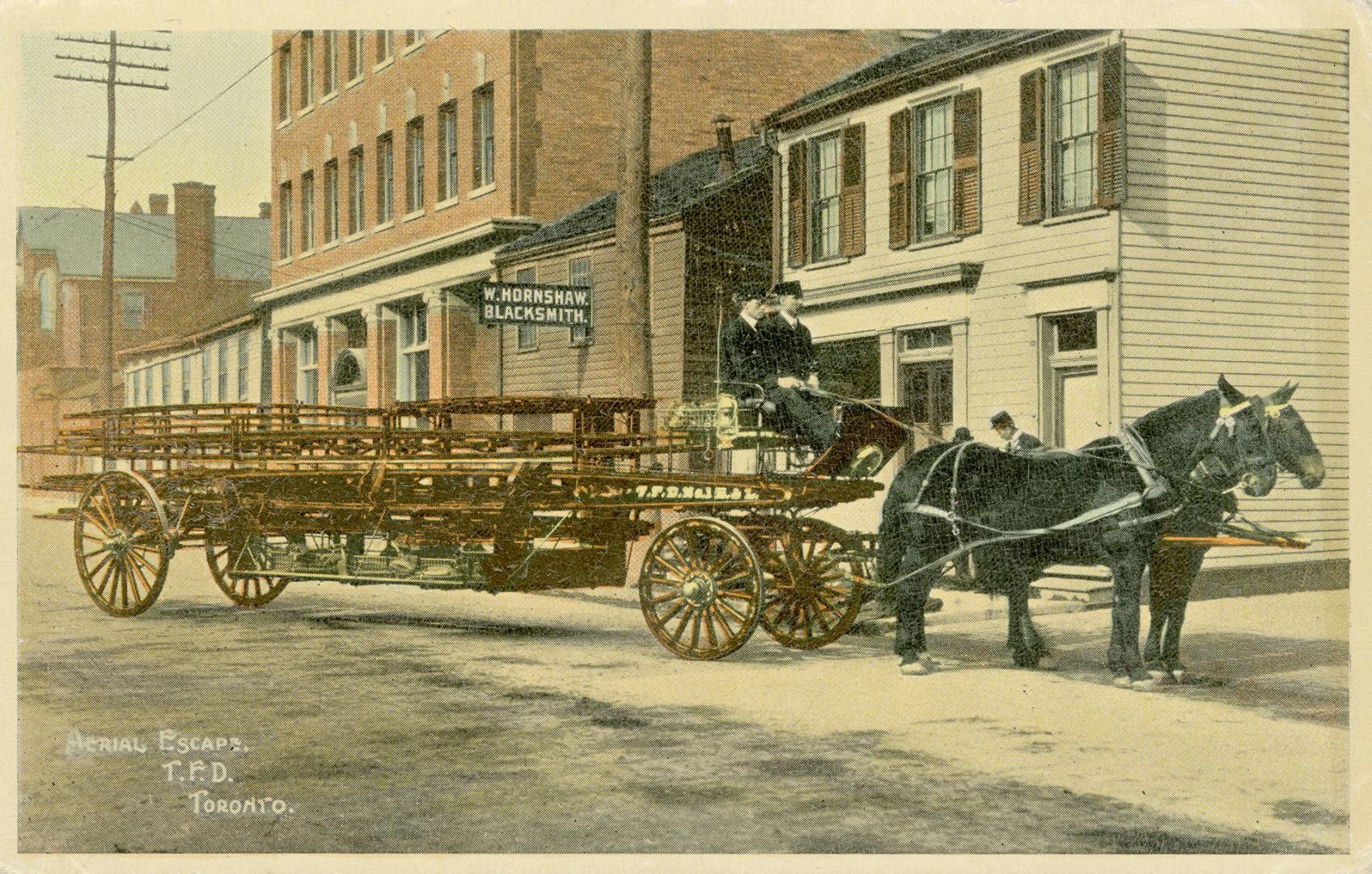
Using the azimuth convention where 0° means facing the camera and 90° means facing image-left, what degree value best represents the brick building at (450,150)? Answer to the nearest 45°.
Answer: approximately 45°

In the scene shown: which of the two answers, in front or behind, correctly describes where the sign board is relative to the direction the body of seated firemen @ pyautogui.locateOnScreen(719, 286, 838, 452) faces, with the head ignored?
behind

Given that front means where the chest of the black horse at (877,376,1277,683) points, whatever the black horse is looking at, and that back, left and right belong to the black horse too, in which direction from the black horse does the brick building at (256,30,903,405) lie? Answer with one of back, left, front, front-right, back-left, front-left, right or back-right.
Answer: back-left

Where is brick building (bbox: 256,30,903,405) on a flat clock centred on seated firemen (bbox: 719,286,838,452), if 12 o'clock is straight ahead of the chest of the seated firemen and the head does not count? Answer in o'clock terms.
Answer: The brick building is roughly at 7 o'clock from the seated firemen.

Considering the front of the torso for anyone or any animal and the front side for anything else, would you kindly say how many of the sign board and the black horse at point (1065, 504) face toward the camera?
1

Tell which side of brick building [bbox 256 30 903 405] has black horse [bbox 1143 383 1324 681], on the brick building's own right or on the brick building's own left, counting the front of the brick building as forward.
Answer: on the brick building's own left

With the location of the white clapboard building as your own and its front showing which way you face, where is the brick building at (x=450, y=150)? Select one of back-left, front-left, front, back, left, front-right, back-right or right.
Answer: right

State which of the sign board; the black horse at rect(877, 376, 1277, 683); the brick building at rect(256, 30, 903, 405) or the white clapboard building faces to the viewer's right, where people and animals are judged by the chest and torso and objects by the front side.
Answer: the black horse

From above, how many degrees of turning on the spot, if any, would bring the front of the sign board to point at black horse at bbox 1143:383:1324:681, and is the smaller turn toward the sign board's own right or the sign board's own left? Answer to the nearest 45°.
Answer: approximately 45° to the sign board's own left

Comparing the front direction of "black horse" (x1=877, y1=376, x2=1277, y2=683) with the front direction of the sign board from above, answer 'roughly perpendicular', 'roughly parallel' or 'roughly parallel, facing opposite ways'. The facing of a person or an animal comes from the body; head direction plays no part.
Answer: roughly perpendicular

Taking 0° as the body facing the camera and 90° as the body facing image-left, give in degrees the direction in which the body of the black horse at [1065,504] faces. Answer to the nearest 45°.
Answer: approximately 270°
